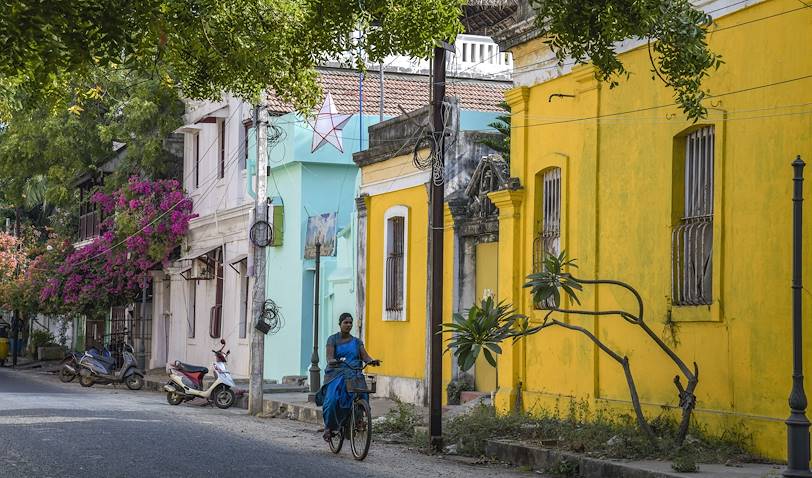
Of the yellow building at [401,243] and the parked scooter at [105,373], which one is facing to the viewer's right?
the parked scooter

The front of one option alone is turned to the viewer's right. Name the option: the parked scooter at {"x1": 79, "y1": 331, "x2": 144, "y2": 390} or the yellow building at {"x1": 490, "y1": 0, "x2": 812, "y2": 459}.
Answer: the parked scooter

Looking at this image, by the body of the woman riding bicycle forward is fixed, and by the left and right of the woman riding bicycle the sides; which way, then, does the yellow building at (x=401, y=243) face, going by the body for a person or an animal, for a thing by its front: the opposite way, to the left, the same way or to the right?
to the right

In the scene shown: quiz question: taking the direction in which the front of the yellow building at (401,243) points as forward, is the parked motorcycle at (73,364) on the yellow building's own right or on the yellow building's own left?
on the yellow building's own right

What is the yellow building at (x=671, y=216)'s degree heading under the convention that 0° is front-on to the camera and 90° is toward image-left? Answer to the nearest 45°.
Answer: approximately 45°

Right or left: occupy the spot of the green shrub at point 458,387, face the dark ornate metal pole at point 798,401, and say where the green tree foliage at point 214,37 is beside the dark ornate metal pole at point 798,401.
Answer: right

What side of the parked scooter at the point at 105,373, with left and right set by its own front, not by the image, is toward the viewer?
right

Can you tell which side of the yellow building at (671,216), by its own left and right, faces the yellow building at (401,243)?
right

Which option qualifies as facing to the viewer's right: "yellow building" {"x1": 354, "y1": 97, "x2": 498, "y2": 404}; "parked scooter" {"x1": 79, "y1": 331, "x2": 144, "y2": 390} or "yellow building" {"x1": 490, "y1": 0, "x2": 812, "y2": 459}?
the parked scooter
